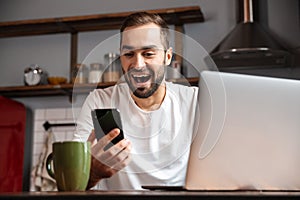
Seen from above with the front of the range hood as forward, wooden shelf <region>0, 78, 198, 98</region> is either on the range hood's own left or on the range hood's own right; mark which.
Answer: on the range hood's own right

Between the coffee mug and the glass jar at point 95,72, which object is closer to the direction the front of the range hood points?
the coffee mug

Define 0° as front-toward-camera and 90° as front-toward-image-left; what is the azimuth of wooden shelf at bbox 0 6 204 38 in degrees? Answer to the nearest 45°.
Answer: approximately 0°

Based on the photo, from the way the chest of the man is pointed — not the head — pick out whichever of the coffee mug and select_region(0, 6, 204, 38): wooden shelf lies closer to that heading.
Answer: the coffee mug
